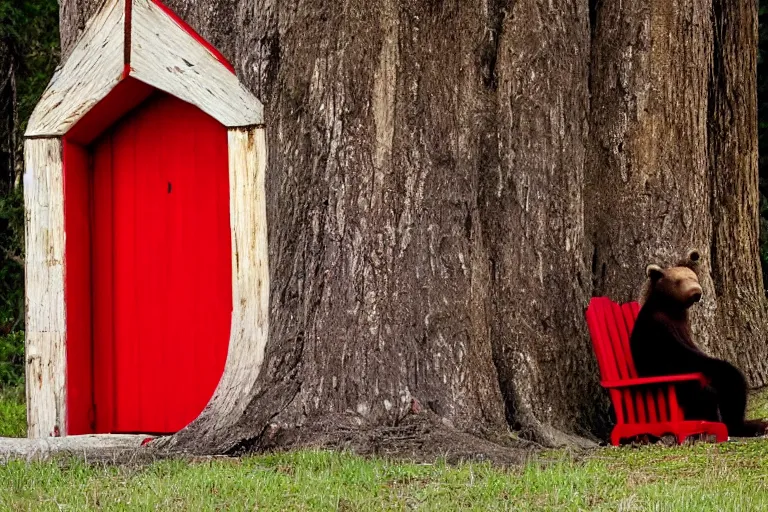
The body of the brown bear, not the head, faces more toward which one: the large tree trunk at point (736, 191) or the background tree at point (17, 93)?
the large tree trunk

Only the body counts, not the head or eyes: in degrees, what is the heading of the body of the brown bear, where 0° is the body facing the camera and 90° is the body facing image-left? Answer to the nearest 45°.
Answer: approximately 270°

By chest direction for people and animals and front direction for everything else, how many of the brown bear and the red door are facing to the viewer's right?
1

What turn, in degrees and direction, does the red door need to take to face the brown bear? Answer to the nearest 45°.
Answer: approximately 45° to its left

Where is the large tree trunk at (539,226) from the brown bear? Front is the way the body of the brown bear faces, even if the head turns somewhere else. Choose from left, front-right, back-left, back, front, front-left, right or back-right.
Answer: back

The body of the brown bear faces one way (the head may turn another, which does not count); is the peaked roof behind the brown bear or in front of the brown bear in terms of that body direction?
behind

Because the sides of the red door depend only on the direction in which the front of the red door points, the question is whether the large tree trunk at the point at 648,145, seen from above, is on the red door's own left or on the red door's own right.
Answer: on the red door's own left

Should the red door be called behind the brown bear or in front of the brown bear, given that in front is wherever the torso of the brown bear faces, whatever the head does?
behind

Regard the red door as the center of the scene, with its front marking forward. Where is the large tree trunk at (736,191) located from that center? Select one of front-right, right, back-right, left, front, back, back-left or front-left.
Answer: left
